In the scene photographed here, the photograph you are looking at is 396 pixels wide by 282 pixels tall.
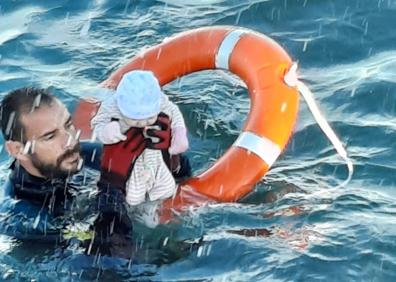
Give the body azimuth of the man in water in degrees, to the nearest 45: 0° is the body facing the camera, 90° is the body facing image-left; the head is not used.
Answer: approximately 315°

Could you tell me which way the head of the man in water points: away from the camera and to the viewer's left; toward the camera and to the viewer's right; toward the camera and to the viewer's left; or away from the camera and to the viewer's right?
toward the camera and to the viewer's right
